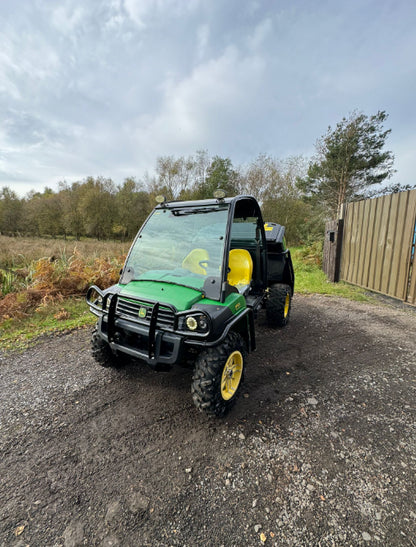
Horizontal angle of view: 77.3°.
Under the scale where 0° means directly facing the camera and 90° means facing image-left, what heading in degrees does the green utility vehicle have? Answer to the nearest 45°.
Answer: approximately 45°

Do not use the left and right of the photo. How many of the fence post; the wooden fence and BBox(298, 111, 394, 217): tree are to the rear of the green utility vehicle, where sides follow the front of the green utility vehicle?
3

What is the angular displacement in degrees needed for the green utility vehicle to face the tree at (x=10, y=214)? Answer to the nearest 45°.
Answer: approximately 90° to its right

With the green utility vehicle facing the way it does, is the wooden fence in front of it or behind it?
behind

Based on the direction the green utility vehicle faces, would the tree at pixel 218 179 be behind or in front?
behind

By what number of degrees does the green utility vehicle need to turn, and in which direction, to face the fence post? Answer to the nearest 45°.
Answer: approximately 180°

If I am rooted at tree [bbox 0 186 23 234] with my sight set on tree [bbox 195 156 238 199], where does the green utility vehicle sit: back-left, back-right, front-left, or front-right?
front-right

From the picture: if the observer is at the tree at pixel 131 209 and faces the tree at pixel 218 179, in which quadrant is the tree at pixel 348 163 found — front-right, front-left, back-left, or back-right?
front-right

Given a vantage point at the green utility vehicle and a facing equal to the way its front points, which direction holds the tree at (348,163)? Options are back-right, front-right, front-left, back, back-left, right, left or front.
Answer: back

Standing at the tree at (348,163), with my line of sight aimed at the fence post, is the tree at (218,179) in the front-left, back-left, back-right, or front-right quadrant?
back-right

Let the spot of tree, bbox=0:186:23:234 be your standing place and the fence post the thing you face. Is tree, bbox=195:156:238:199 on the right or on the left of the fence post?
left

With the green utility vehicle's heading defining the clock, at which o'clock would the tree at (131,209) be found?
The tree is roughly at 4 o'clock from the green utility vehicle.

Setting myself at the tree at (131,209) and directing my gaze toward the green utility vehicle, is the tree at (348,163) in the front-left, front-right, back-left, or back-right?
front-left
